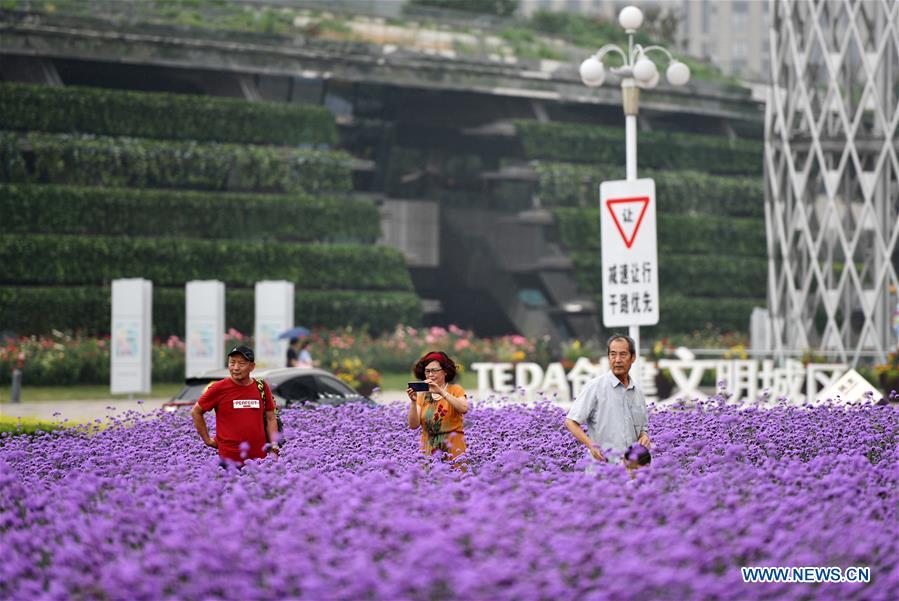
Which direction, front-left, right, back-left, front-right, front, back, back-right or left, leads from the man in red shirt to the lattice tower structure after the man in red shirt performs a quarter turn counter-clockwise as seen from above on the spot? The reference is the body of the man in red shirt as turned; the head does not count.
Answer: front-left

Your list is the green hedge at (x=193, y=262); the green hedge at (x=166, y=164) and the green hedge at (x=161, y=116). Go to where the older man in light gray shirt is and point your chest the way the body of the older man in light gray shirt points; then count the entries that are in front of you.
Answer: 0

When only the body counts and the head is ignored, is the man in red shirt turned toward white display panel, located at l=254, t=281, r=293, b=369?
no

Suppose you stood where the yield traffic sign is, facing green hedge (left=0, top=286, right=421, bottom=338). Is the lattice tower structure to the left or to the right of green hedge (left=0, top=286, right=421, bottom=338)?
right

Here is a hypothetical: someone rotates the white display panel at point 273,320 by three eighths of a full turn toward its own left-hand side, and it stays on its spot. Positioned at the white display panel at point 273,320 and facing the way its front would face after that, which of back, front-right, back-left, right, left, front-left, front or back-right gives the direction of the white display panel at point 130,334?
back-left

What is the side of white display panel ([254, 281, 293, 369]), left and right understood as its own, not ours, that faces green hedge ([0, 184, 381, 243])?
back

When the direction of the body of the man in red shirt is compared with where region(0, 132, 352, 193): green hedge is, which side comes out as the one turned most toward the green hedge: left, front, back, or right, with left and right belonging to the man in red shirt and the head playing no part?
back

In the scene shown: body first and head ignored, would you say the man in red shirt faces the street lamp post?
no

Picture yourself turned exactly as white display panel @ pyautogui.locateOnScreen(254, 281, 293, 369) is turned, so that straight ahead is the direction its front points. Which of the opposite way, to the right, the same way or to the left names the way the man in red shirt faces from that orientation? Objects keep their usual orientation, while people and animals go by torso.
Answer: the same way

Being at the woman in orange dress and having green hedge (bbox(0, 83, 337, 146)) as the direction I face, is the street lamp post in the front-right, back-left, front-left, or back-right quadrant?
front-right

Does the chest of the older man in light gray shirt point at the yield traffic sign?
no

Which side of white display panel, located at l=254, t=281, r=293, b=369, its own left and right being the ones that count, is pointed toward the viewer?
front

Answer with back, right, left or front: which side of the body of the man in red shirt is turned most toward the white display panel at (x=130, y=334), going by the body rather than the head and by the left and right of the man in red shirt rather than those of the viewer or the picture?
back

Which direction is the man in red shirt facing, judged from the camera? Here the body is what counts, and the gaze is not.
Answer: toward the camera
